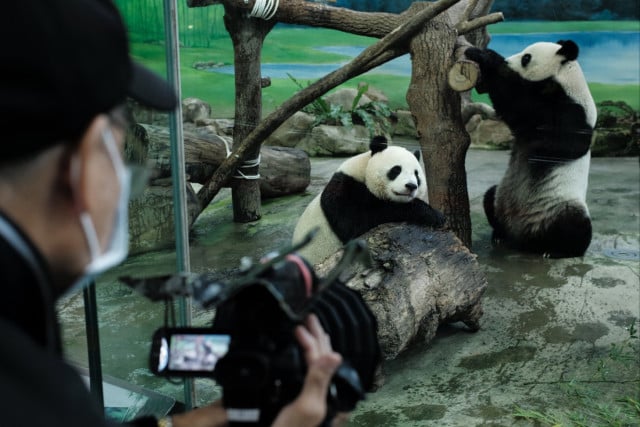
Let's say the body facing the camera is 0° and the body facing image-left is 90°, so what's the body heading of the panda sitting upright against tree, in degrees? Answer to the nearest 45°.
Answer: approximately 90°

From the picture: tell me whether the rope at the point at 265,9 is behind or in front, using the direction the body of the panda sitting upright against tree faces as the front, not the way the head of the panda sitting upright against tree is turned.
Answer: in front

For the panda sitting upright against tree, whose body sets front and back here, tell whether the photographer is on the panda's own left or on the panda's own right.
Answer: on the panda's own left

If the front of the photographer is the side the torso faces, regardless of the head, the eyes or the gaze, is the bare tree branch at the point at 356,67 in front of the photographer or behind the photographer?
in front

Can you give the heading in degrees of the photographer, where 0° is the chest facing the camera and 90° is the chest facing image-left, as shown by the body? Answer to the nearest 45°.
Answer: approximately 225°

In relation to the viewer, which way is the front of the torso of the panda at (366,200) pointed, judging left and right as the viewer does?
facing the viewer and to the right of the viewer

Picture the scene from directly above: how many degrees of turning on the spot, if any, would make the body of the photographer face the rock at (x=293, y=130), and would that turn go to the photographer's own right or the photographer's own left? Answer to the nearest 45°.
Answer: approximately 45° to the photographer's own left

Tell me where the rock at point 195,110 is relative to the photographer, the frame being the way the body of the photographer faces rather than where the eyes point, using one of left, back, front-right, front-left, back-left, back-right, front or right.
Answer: front-left

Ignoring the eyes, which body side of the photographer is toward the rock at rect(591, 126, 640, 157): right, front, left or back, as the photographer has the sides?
front

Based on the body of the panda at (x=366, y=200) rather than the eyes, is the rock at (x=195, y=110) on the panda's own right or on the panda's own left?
on the panda's own right

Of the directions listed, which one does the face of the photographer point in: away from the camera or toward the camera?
away from the camera
